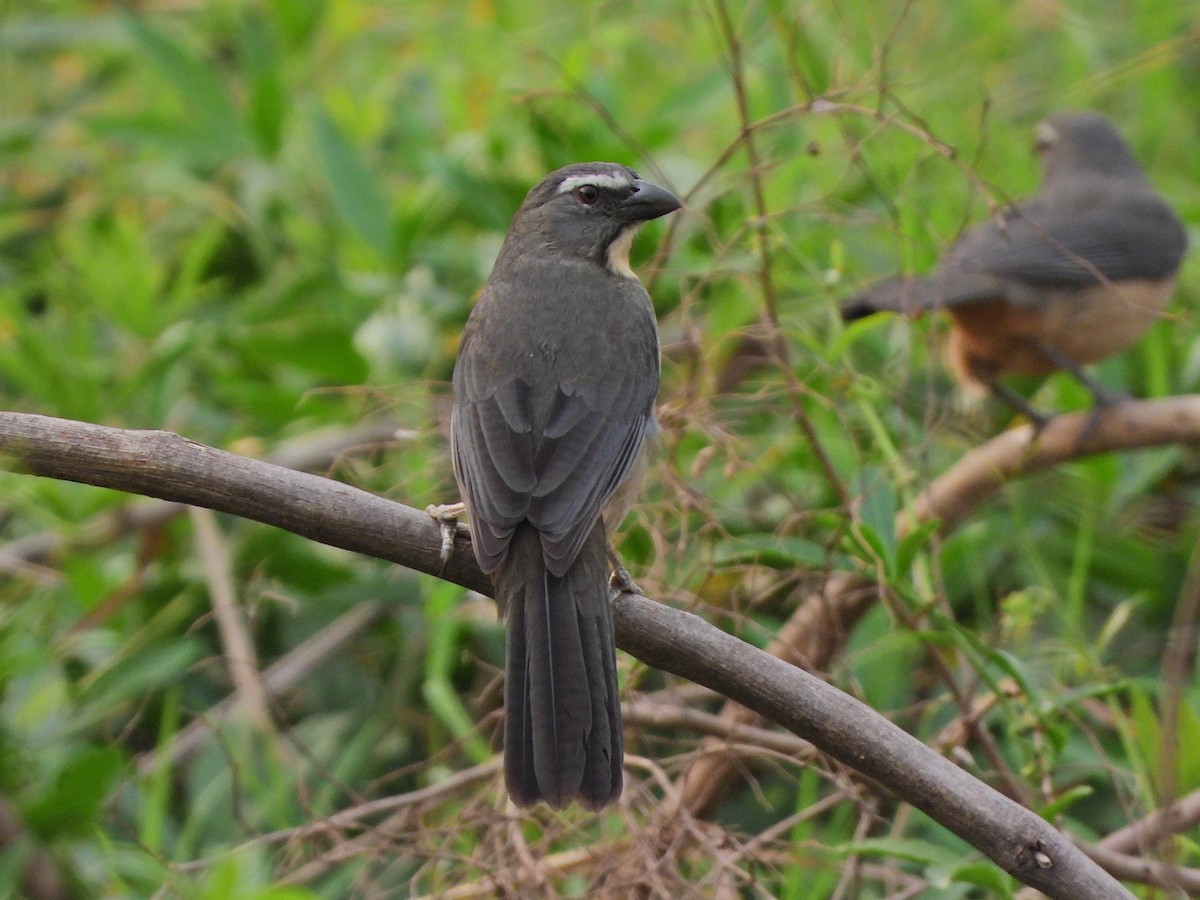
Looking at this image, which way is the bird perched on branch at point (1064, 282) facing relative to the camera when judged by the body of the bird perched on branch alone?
to the viewer's right

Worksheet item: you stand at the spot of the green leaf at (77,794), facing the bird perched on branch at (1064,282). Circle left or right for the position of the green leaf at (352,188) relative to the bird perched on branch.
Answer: left

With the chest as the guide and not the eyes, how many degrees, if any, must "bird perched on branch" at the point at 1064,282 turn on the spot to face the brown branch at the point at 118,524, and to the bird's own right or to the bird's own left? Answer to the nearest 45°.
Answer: approximately 135° to the bird's own right

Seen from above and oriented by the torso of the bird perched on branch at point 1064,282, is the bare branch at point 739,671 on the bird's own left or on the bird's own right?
on the bird's own right

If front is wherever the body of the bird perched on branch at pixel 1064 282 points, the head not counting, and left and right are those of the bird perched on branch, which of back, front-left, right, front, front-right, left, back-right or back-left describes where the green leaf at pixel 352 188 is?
back

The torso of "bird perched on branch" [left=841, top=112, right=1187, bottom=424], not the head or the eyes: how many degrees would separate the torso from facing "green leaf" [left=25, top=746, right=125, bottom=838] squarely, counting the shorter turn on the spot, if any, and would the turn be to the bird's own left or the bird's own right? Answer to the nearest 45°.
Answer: approximately 135° to the bird's own right
